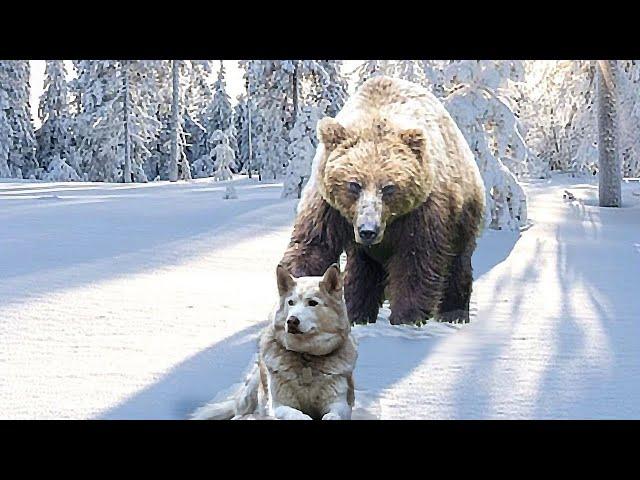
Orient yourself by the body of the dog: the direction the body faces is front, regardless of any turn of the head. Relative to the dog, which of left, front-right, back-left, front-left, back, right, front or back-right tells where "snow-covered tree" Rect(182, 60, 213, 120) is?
back

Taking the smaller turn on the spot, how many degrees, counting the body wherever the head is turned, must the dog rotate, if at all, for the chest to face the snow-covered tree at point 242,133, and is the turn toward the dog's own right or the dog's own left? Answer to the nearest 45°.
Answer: approximately 180°

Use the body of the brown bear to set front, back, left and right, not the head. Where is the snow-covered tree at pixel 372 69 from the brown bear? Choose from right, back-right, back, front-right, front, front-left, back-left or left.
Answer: back-right

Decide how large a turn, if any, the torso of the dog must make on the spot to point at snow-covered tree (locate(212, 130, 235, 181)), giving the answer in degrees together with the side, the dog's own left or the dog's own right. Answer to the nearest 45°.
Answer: approximately 180°

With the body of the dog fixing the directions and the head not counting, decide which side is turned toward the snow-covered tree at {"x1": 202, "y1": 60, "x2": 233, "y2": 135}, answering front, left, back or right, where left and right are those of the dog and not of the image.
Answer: back

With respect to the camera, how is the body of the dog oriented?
toward the camera

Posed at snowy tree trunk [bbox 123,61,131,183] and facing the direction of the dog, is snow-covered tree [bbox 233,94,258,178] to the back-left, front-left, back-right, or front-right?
back-left

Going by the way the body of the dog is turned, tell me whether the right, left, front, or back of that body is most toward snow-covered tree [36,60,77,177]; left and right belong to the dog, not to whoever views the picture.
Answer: back

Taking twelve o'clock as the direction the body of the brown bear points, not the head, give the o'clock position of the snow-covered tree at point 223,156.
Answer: The snow-covered tree is roughly at 4 o'clock from the brown bear.

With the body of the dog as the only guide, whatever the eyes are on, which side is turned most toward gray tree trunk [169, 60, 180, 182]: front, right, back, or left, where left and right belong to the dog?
back

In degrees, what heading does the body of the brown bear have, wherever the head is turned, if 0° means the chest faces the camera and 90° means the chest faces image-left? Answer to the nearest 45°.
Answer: approximately 45°

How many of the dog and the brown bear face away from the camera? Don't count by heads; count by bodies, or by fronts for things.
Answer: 0

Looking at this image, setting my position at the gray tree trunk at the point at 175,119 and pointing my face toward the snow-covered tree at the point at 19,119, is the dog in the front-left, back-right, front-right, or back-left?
back-left
